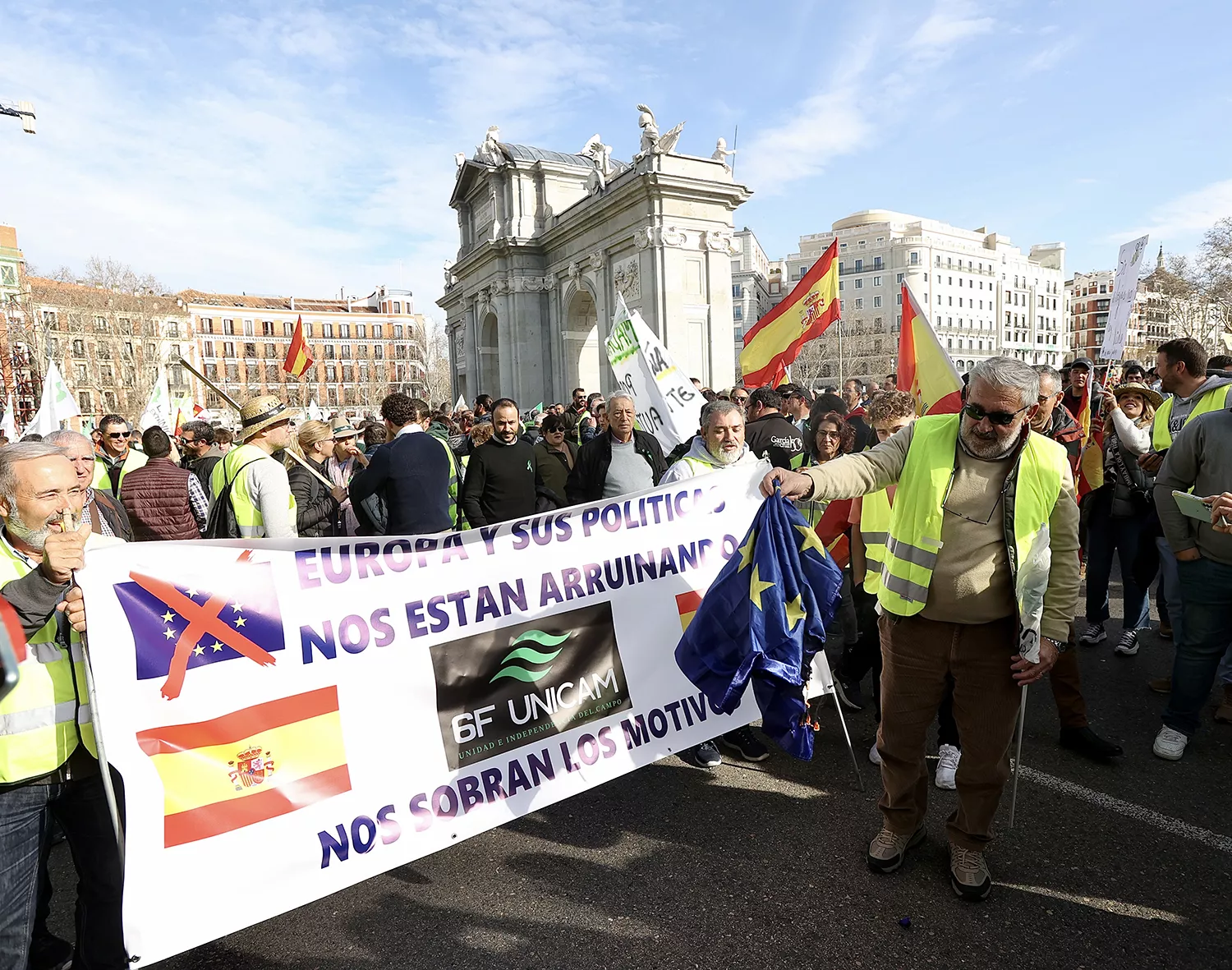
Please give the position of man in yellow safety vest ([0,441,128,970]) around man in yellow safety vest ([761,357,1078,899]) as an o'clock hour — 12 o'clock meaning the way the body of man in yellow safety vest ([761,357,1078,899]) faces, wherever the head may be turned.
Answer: man in yellow safety vest ([0,441,128,970]) is roughly at 2 o'clock from man in yellow safety vest ([761,357,1078,899]).

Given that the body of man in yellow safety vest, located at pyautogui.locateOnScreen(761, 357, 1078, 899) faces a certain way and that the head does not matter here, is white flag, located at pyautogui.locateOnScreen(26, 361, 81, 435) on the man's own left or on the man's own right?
on the man's own right

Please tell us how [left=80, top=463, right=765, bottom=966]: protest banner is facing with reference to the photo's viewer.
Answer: facing the viewer and to the right of the viewer

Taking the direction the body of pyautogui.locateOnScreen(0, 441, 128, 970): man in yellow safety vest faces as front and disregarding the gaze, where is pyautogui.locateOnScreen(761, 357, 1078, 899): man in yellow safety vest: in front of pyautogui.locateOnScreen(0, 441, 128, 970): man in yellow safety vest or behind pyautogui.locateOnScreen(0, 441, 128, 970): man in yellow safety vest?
in front

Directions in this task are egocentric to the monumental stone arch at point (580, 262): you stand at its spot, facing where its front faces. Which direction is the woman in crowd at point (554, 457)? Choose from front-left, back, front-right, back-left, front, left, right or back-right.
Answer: front-left

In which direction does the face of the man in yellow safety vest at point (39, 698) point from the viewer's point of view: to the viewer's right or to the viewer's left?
to the viewer's right

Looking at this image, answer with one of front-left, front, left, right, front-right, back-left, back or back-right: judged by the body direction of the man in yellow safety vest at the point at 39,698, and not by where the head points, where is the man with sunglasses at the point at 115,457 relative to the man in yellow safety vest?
back-left

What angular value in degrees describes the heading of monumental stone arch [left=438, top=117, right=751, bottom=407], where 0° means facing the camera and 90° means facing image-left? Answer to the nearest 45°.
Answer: approximately 45°

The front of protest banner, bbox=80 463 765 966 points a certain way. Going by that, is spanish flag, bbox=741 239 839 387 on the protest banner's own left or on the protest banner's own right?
on the protest banner's own left

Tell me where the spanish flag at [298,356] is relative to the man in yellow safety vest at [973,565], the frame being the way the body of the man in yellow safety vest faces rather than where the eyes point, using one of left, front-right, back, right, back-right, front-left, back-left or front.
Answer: back-right

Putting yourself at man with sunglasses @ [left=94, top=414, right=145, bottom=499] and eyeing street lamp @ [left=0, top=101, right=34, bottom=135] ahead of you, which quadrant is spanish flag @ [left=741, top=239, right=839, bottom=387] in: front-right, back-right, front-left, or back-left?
back-right

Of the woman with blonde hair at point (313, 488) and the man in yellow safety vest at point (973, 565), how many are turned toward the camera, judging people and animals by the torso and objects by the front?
1

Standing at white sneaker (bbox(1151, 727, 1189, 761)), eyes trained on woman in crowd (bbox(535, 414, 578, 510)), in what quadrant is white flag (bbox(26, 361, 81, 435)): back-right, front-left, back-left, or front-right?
front-left

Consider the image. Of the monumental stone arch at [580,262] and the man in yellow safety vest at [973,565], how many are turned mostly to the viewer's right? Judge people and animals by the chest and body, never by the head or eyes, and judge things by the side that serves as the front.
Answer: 0

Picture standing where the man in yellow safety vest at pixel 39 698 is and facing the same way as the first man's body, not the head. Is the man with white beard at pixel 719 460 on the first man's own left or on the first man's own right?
on the first man's own left

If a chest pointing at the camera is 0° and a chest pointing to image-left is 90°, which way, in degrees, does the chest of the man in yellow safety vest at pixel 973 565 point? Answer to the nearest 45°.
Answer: approximately 0°
